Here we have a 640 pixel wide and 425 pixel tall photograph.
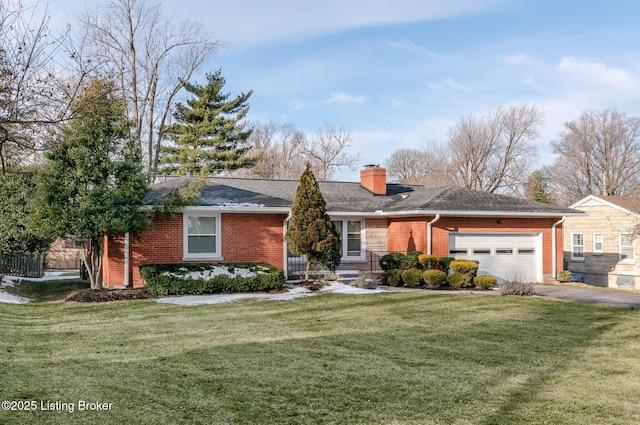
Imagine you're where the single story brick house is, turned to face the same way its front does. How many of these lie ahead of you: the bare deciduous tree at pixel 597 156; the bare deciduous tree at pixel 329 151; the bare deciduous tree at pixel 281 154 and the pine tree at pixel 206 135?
0

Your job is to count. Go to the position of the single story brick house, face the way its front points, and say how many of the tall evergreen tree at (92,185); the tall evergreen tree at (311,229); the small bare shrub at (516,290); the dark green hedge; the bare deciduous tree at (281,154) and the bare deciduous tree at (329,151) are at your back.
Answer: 2

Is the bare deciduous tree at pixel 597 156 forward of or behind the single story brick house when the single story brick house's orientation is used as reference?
behind

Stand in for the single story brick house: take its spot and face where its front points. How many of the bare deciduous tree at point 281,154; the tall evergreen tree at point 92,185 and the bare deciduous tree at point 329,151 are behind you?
2

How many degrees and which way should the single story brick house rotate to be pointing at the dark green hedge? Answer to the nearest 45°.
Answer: approximately 45° to its right

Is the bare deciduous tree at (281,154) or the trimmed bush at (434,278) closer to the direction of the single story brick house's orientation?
the trimmed bush

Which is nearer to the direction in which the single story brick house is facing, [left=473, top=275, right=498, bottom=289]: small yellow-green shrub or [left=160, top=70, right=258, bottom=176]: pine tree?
the small yellow-green shrub

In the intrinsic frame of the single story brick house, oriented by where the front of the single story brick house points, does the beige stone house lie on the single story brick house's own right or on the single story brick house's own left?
on the single story brick house's own left

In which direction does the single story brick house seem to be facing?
toward the camera

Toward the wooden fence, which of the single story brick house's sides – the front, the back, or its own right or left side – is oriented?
right

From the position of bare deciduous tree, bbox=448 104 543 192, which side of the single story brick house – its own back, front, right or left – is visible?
back

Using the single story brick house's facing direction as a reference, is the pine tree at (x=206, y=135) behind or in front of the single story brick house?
behind

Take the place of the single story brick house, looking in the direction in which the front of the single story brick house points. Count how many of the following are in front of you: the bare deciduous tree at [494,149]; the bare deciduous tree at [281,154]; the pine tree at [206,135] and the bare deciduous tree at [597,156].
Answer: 0

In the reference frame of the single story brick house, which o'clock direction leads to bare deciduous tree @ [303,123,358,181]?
The bare deciduous tree is roughly at 6 o'clock from the single story brick house.

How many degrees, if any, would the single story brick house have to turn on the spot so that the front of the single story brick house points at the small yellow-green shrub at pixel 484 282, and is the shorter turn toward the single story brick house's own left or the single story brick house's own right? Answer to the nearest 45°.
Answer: approximately 45° to the single story brick house's own left
